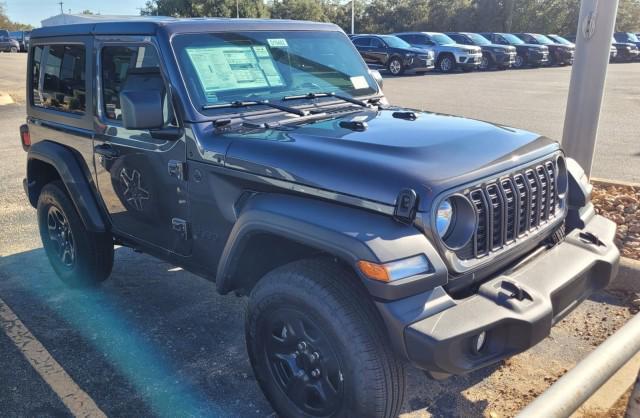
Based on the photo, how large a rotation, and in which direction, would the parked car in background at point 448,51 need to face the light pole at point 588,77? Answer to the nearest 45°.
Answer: approximately 45° to its right

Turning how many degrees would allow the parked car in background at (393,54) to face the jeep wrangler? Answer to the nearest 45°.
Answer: approximately 45° to its right

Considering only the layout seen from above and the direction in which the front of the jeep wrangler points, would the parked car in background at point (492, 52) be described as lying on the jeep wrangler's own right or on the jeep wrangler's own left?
on the jeep wrangler's own left

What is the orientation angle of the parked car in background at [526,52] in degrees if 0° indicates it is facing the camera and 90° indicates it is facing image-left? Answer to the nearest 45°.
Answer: approximately 315°

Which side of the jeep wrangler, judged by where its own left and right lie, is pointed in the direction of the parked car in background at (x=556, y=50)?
left

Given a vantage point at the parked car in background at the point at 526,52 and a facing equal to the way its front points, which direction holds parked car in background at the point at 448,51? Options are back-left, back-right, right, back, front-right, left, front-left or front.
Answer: right

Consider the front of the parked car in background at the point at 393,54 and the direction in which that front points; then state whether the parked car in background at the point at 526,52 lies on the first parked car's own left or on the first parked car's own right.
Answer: on the first parked car's own left

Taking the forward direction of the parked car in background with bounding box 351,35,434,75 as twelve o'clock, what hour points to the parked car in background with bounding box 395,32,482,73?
the parked car in background with bounding box 395,32,482,73 is roughly at 9 o'clock from the parked car in background with bounding box 351,35,434,75.

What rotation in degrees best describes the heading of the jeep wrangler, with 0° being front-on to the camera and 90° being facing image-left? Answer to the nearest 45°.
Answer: approximately 315°

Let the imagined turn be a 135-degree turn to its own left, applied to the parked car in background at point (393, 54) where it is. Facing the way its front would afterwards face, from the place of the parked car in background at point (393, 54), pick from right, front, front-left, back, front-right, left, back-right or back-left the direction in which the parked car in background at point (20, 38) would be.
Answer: front-left

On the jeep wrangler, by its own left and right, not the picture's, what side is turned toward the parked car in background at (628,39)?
left

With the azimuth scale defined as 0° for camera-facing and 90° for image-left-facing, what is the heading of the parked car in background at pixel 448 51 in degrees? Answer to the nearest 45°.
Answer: approximately 315°

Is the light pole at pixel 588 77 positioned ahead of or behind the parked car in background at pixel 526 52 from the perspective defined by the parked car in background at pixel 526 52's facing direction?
ahead

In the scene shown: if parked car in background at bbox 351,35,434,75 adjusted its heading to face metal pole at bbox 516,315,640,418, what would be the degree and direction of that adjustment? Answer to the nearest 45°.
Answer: approximately 45° to its right
